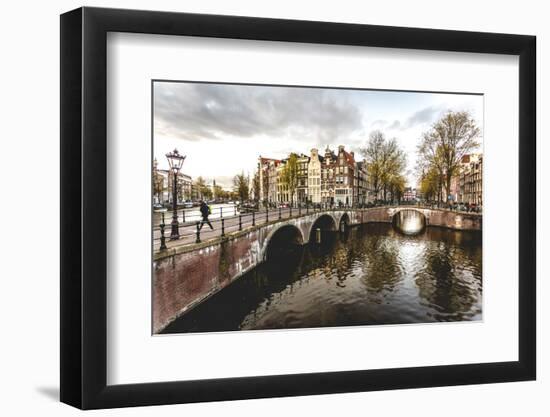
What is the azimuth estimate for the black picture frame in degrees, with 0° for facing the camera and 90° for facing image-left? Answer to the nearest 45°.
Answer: approximately 315°
